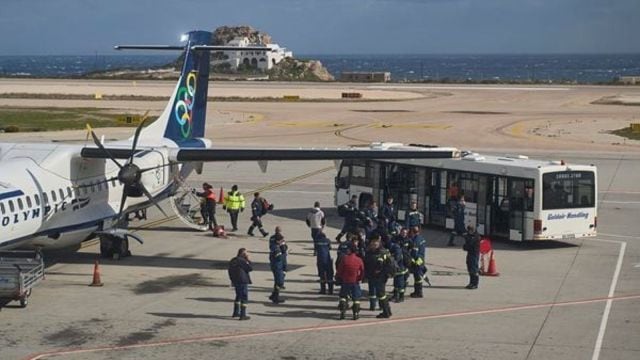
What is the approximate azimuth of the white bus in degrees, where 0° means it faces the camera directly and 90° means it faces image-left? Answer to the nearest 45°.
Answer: approximately 135°

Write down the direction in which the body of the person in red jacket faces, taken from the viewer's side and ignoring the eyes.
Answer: away from the camera

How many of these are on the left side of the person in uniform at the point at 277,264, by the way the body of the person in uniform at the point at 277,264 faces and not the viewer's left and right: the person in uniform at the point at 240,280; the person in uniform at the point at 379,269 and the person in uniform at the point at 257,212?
1

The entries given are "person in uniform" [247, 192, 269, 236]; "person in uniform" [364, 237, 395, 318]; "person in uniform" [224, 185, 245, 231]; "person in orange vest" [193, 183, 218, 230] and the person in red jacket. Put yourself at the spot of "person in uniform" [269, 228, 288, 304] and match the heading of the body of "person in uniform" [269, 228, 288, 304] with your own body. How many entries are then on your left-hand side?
3

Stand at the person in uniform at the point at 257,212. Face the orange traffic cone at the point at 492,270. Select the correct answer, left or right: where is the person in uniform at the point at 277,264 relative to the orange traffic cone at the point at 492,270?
right

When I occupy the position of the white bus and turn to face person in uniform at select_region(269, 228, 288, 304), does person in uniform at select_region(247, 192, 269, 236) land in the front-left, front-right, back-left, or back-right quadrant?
front-right

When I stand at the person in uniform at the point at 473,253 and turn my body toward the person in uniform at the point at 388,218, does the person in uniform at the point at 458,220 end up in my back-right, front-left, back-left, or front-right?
front-right

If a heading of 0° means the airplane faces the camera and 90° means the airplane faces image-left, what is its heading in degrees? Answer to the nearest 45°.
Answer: approximately 45°

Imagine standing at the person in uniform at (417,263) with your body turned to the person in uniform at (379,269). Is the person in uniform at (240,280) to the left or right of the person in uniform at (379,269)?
right

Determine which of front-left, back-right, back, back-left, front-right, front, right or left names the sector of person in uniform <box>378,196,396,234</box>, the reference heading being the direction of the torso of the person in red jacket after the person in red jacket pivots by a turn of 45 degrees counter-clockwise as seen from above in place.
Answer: front-right

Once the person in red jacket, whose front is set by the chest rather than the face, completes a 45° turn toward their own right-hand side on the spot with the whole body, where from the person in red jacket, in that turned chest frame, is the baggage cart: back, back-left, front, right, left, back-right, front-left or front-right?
back-left

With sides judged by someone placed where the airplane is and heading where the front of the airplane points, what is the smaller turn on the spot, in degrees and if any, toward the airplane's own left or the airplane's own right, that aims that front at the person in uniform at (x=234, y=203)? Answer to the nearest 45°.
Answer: approximately 180°

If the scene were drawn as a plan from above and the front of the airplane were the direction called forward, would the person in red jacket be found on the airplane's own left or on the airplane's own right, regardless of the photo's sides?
on the airplane's own left
